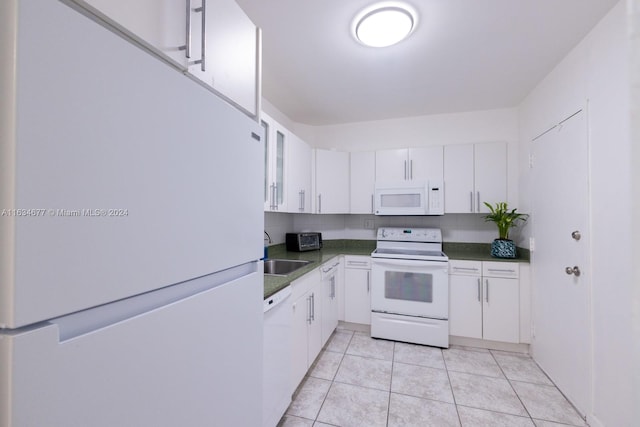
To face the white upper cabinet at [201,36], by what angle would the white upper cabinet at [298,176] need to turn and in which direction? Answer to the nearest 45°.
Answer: approximately 90° to its right

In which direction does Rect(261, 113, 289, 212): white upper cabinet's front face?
to the viewer's right

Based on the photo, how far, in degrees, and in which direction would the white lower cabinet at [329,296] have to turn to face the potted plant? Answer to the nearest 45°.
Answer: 0° — it already faces it

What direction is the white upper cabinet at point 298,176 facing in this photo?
to the viewer's right

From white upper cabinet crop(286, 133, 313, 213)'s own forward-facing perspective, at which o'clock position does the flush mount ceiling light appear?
The flush mount ceiling light is roughly at 2 o'clock from the white upper cabinet.

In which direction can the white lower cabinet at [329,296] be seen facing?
to the viewer's right

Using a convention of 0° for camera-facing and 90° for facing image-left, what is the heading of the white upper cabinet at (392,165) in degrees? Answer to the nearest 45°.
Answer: approximately 0°

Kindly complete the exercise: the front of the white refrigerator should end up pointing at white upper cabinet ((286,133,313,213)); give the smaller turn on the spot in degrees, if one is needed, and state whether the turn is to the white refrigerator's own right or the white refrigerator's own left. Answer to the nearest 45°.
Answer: approximately 90° to the white refrigerator's own left

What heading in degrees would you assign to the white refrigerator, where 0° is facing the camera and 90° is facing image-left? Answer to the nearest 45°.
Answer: approximately 315°
